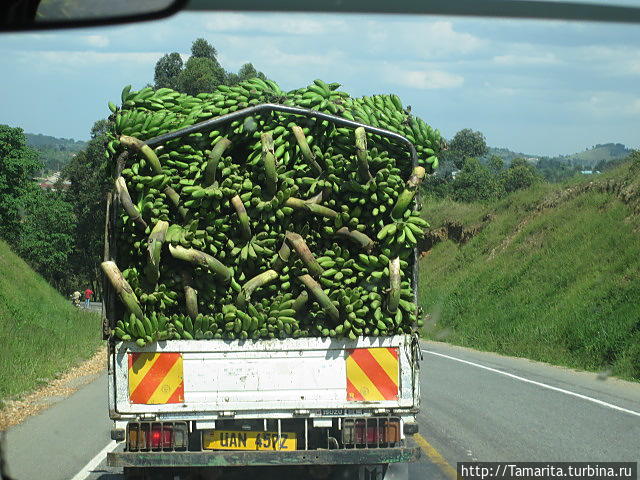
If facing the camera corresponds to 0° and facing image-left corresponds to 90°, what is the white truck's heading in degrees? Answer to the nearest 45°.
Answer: approximately 180°
